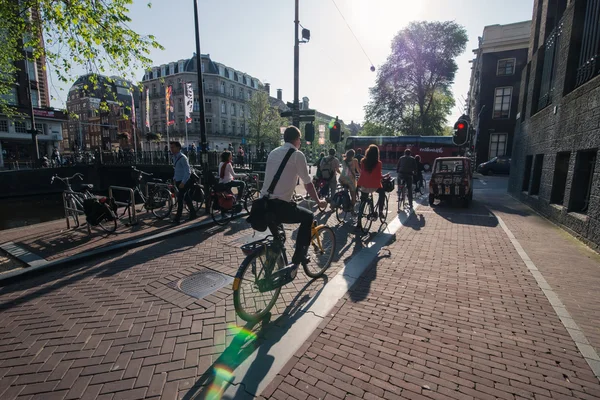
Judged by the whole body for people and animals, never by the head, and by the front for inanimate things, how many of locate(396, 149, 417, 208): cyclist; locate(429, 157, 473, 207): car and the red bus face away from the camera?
2

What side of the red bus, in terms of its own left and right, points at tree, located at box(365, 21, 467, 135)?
right

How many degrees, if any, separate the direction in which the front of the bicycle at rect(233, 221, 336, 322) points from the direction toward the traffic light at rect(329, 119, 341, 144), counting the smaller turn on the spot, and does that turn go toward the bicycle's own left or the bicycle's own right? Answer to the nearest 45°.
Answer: approximately 45° to the bicycle's own left

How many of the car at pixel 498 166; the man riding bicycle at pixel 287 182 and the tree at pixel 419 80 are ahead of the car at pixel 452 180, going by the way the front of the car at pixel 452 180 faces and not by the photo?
2

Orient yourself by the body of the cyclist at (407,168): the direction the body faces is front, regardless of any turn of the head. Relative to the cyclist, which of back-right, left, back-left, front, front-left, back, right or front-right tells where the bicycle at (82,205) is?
back-left

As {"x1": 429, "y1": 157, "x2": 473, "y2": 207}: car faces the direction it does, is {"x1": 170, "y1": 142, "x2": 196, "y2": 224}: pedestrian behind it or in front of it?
behind

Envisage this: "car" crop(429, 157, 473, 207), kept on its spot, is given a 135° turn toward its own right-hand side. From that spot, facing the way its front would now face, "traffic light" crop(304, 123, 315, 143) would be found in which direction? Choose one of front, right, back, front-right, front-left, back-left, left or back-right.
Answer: back-right

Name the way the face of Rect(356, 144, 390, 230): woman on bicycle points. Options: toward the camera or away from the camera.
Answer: away from the camera

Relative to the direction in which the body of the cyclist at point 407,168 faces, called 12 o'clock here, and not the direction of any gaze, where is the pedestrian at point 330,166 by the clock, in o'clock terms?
the pedestrian at point 330,166 is roughly at 8 o'clock from the cyclist at point 407,168.

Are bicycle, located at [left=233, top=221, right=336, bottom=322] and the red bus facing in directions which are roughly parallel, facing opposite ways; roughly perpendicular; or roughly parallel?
roughly perpendicular

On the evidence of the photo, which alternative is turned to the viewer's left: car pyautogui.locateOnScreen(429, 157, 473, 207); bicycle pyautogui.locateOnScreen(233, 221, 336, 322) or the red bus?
the red bus

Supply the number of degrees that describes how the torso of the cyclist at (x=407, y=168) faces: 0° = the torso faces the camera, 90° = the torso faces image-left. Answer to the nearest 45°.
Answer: approximately 180°

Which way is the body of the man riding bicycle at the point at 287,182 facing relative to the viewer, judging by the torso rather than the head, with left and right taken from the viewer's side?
facing away from the viewer and to the right of the viewer
